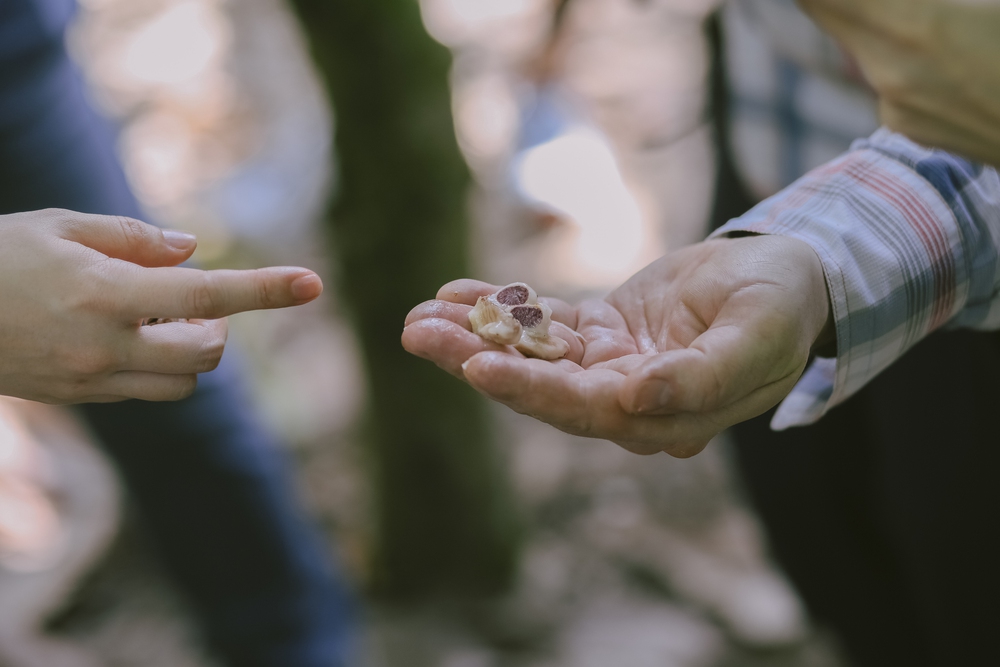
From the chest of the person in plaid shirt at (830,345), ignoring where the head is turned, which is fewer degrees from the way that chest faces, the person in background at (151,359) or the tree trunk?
the person in background

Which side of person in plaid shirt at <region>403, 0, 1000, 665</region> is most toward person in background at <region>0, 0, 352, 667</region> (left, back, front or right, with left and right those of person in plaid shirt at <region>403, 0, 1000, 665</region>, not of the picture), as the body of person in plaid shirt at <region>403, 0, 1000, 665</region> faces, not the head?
front

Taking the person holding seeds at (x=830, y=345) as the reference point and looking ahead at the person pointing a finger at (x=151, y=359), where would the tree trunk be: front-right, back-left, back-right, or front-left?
front-right

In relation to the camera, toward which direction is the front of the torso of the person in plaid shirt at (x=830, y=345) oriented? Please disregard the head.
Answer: to the viewer's left

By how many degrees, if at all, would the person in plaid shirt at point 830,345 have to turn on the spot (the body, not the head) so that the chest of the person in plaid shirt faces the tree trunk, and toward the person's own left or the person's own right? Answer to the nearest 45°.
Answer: approximately 45° to the person's own right

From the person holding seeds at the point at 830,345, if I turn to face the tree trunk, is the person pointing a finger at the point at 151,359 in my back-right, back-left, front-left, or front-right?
front-left
